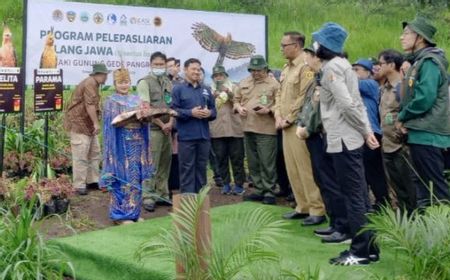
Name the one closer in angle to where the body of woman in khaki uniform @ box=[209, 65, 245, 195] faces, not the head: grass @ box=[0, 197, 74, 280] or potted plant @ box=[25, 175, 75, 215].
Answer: the grass

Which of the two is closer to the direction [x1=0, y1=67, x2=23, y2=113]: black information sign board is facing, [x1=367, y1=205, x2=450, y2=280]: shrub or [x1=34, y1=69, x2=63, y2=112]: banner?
the shrub

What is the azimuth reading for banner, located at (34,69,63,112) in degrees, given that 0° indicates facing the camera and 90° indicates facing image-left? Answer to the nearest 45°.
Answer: approximately 0°

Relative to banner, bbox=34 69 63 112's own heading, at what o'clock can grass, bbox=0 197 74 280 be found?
The grass is roughly at 12 o'clock from the banner.

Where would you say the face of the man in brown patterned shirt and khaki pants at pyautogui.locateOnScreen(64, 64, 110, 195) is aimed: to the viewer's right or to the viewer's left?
to the viewer's right

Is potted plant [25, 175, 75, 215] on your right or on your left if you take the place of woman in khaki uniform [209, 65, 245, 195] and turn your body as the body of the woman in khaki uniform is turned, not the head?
on your right
